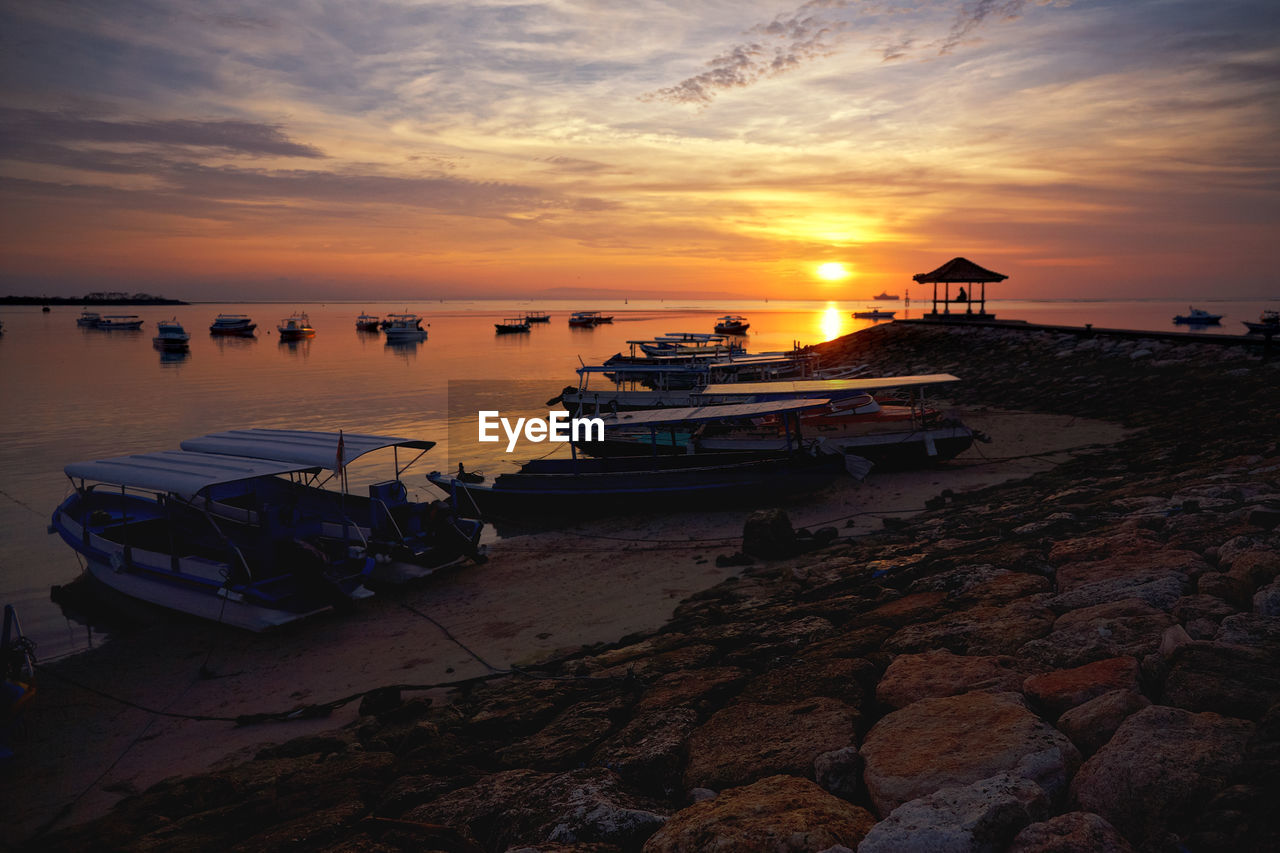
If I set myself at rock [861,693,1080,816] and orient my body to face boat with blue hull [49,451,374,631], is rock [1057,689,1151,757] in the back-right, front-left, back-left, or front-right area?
back-right

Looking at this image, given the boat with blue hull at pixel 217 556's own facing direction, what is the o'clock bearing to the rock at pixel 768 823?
The rock is roughly at 7 o'clock from the boat with blue hull.

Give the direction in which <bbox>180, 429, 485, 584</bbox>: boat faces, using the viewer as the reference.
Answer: facing away from the viewer and to the left of the viewer

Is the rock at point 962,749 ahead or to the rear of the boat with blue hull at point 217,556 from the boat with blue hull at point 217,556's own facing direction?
to the rear

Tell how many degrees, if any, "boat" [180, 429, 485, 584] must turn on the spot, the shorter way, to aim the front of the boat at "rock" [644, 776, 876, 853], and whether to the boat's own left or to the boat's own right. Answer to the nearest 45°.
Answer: approximately 135° to the boat's own left

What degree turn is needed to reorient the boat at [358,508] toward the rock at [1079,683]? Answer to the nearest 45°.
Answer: approximately 135° to its left

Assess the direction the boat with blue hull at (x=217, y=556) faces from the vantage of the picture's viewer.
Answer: facing away from the viewer and to the left of the viewer
